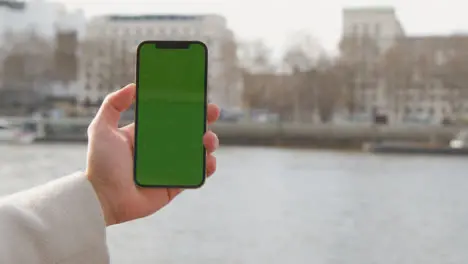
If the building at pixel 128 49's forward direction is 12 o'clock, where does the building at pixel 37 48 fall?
the building at pixel 37 48 is roughly at 4 o'clock from the building at pixel 128 49.

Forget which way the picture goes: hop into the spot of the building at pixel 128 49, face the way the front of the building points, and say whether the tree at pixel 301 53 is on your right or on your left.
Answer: on your left

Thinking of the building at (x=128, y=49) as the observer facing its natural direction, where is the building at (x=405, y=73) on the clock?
the building at (x=405, y=73) is roughly at 9 o'clock from the building at (x=128, y=49).

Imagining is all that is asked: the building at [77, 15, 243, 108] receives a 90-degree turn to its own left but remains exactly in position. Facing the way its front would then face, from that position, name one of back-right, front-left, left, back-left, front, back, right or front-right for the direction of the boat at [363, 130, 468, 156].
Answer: front-right

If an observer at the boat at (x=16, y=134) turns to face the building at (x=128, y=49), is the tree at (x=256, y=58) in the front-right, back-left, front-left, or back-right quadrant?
front-right

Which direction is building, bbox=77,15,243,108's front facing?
toward the camera

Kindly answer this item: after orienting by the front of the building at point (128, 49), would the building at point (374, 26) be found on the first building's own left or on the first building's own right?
on the first building's own left
